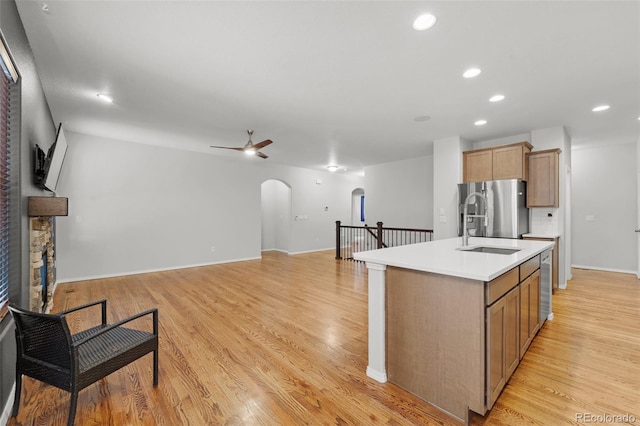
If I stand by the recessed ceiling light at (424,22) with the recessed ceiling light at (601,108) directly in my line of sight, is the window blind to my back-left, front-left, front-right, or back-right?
back-left

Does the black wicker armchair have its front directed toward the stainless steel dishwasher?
no

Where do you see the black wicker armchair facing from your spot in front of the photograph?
facing away from the viewer and to the right of the viewer

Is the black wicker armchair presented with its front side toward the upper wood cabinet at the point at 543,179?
no

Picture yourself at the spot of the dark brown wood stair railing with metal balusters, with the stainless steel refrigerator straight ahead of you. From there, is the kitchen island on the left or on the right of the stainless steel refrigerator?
right

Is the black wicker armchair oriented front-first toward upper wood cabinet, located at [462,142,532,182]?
no

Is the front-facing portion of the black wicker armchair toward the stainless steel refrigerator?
no
